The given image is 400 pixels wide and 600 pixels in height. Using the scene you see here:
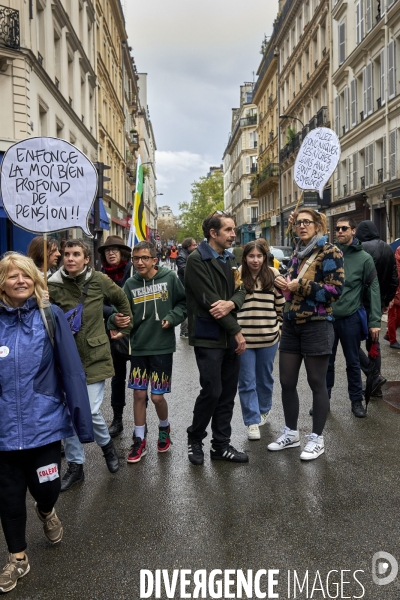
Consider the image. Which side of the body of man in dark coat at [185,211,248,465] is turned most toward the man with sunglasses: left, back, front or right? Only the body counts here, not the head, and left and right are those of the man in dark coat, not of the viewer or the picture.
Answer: left

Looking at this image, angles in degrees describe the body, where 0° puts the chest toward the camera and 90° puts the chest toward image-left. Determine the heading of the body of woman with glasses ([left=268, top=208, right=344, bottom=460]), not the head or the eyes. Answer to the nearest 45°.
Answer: approximately 45°

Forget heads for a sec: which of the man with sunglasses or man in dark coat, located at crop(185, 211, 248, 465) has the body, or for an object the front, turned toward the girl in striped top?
the man with sunglasses

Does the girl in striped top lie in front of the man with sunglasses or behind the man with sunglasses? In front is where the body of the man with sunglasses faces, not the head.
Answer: in front

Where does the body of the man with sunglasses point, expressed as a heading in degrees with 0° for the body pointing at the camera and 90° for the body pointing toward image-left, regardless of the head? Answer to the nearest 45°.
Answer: approximately 45°

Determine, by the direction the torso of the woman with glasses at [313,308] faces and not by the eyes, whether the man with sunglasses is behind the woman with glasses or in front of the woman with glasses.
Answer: behind

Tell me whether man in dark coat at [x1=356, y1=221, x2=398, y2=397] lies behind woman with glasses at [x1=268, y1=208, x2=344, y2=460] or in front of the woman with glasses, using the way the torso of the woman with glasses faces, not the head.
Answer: behind
